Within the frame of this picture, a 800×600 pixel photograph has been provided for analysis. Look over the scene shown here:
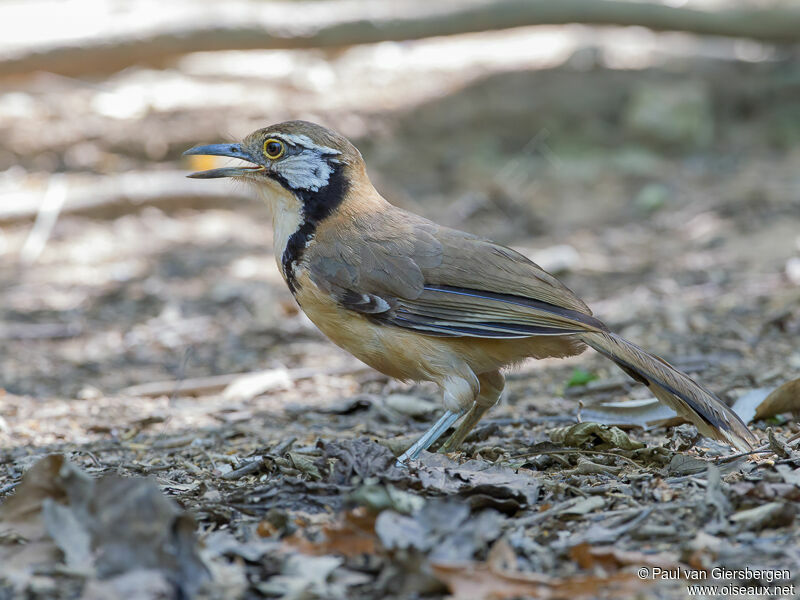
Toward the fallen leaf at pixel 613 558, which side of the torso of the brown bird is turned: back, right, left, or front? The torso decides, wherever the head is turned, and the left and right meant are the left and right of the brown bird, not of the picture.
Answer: left

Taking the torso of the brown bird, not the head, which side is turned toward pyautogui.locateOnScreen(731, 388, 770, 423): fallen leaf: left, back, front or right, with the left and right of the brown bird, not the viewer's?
back

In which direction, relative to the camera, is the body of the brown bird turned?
to the viewer's left

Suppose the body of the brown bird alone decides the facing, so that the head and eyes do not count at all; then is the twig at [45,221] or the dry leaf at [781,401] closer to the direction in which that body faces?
the twig

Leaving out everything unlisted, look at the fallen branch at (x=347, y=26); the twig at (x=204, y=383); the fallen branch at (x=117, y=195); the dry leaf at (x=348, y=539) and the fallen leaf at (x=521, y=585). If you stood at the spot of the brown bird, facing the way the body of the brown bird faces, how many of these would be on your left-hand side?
2

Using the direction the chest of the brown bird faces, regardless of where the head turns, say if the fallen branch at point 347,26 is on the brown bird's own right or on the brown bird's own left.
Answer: on the brown bird's own right

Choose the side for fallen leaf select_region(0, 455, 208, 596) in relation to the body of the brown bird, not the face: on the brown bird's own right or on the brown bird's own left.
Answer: on the brown bird's own left

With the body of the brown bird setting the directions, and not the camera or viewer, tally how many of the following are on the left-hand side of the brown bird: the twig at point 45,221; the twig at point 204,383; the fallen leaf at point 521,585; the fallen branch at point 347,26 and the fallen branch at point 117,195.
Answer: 1

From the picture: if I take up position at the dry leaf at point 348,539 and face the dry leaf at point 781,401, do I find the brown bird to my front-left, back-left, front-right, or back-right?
front-left

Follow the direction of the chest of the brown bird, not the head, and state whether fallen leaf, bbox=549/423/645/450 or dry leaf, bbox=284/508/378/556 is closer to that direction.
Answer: the dry leaf

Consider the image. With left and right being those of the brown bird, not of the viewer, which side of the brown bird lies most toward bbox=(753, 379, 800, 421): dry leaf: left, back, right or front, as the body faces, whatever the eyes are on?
back

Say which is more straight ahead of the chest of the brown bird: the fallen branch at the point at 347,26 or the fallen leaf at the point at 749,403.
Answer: the fallen branch

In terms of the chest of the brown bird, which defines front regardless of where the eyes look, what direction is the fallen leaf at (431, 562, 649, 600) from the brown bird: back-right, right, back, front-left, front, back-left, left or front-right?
left

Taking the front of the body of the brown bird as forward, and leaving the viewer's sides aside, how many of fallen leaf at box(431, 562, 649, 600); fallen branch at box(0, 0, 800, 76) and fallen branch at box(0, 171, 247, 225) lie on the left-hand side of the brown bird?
1

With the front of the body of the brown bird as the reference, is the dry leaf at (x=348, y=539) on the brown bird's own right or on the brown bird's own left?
on the brown bird's own left
